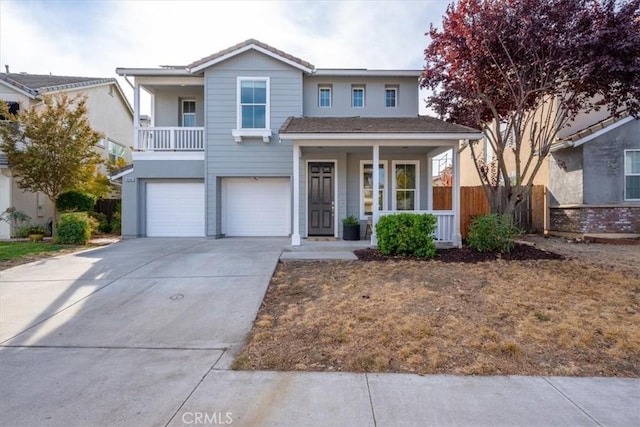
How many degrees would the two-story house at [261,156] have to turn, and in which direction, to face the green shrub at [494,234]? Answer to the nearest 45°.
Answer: approximately 45° to its left

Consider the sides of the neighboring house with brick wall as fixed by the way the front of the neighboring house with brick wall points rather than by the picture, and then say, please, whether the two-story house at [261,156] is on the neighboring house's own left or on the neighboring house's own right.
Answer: on the neighboring house's own right

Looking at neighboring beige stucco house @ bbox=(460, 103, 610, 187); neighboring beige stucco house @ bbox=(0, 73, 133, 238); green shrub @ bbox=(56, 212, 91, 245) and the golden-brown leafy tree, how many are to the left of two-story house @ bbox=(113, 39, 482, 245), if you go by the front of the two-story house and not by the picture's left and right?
1

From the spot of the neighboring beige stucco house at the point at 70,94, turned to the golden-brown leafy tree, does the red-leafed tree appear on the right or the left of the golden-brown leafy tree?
left

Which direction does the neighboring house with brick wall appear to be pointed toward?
toward the camera

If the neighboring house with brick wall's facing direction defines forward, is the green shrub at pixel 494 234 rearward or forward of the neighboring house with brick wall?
forward

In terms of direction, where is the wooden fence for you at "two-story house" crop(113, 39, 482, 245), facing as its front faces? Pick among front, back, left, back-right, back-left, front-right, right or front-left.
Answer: left

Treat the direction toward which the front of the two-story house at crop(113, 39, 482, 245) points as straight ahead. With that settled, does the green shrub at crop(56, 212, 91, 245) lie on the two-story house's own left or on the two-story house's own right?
on the two-story house's own right

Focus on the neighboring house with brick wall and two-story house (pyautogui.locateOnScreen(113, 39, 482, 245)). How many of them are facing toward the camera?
2

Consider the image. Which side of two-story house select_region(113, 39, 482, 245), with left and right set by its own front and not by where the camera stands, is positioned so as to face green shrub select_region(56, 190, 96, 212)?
right

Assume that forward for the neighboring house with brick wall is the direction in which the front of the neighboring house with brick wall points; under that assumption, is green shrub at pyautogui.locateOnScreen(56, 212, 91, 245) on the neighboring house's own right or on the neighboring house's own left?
on the neighboring house's own right

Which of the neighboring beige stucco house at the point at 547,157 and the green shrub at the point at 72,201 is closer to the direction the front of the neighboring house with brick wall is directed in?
the green shrub

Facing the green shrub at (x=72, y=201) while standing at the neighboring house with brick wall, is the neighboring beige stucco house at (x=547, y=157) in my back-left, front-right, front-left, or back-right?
front-right

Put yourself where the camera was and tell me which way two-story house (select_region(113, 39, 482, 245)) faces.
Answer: facing the viewer

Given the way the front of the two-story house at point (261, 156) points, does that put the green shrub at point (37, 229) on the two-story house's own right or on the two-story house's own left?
on the two-story house's own right

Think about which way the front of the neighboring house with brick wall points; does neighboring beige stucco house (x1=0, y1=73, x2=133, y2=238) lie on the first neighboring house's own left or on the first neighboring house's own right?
on the first neighboring house's own right

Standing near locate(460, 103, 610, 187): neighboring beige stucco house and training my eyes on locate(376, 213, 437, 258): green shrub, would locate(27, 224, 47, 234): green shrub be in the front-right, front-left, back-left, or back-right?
front-right

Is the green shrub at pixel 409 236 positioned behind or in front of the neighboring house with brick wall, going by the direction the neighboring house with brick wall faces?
in front

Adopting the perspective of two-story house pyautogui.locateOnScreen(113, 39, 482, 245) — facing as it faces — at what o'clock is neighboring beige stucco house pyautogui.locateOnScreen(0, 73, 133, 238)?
The neighboring beige stucco house is roughly at 4 o'clock from the two-story house.

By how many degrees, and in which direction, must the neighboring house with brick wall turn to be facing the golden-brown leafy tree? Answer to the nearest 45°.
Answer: approximately 45° to its right

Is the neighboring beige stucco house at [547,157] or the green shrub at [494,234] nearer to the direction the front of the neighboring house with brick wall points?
the green shrub

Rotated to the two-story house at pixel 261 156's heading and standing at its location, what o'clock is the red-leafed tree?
The red-leafed tree is roughly at 10 o'clock from the two-story house.

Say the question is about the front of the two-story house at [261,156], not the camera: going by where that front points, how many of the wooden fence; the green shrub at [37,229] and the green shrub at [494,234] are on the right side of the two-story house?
1
